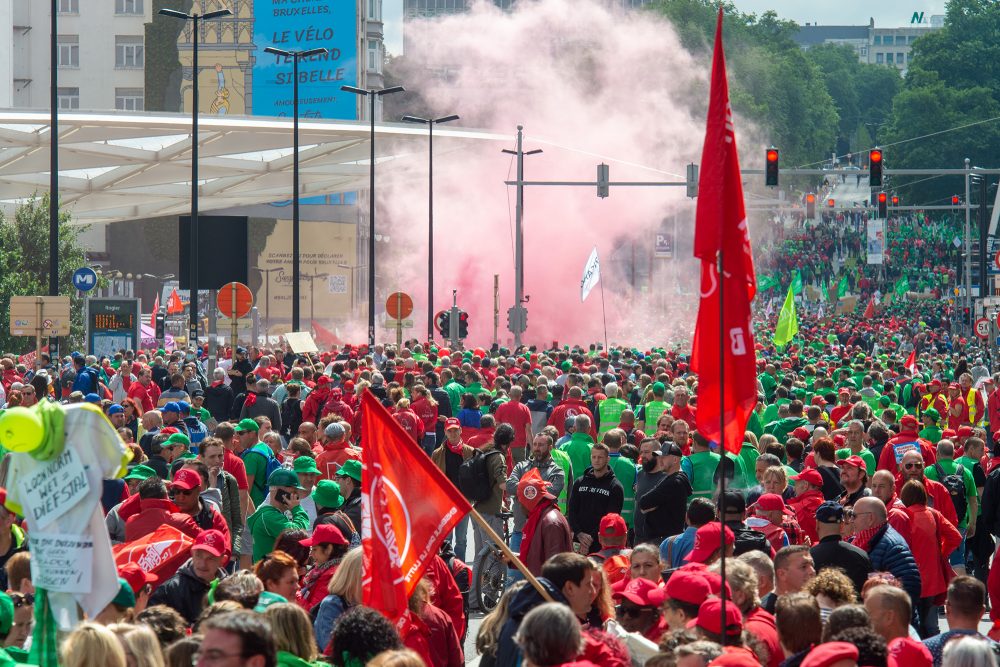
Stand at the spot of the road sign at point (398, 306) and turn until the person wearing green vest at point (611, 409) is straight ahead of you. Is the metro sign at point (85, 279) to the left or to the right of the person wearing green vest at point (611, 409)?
right

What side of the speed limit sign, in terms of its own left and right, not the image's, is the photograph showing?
front

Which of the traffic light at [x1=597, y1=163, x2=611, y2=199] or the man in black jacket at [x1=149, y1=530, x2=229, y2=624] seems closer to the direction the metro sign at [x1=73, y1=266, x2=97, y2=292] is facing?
the man in black jacket

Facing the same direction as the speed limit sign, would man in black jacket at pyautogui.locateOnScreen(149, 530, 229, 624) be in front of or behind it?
in front

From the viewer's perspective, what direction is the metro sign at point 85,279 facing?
toward the camera

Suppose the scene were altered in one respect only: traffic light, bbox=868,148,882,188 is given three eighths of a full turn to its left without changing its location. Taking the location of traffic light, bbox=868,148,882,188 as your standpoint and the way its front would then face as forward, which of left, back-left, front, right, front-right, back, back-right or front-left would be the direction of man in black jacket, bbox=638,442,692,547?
back-right

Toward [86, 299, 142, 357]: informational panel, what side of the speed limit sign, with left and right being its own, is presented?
right

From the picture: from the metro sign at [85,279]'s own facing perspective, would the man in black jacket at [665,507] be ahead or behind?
ahead

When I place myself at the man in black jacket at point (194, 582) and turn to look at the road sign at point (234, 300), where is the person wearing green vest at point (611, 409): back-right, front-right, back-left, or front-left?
front-right
